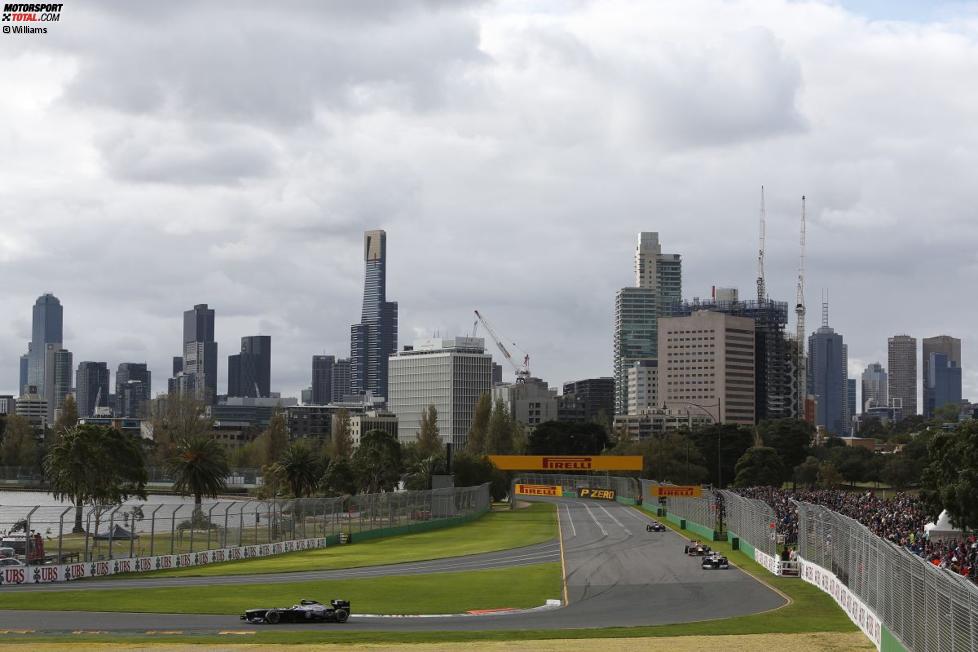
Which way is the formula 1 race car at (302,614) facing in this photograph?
to the viewer's left

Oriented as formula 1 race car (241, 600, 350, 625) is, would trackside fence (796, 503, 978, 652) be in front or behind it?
behind
